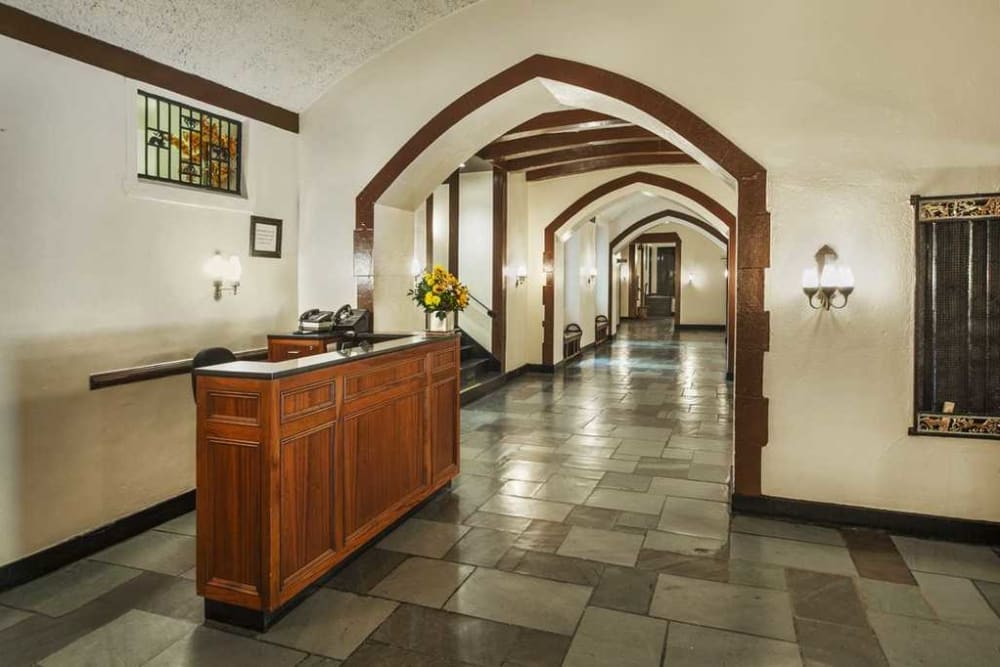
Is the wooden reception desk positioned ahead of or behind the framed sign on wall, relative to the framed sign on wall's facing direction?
ahead

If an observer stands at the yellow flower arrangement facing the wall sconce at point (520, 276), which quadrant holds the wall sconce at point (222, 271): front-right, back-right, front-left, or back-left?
back-left

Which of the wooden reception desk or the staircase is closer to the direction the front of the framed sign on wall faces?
the wooden reception desk

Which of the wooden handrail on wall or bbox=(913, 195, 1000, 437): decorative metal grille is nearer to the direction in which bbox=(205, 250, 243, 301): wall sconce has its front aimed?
the decorative metal grille

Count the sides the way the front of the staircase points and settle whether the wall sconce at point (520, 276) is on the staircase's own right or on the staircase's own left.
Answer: on the staircase's own left

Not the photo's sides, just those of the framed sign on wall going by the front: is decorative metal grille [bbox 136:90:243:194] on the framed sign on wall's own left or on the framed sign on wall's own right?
on the framed sign on wall's own right

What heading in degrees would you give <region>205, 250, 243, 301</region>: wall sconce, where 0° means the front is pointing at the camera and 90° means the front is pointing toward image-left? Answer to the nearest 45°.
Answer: approximately 315°

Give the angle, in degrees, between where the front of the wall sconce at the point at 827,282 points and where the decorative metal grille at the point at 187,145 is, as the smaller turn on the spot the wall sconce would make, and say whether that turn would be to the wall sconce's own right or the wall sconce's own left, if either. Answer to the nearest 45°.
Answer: approximately 90° to the wall sconce's own right

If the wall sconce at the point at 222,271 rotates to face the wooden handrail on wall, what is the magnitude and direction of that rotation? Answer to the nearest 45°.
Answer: approximately 90° to its right

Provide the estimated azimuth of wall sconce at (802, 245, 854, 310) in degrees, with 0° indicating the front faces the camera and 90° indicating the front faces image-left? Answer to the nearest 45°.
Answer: approximately 0°
